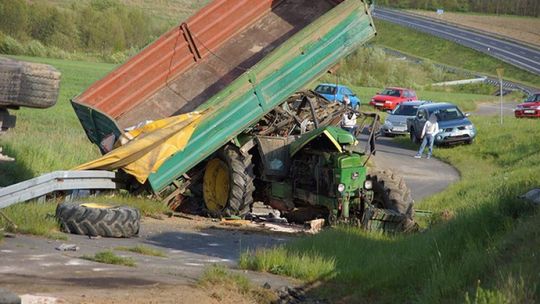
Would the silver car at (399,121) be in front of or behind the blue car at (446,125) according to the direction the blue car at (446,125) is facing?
behind

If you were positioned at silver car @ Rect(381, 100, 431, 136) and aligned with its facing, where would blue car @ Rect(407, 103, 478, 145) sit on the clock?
The blue car is roughly at 10 o'clock from the silver car.

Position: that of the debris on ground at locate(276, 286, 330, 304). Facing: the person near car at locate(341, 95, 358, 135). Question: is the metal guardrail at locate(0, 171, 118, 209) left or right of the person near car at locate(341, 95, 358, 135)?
left

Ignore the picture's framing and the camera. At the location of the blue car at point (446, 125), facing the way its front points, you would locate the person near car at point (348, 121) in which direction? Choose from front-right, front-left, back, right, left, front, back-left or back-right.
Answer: front-right

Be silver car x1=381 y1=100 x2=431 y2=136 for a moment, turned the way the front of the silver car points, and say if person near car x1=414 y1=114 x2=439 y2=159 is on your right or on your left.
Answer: on your left

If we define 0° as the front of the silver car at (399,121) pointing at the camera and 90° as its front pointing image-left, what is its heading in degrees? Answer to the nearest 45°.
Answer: approximately 45°

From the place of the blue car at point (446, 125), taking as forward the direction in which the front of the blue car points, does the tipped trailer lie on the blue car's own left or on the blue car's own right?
on the blue car's own right

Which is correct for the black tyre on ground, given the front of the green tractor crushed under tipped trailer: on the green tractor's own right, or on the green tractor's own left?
on the green tractor's own right

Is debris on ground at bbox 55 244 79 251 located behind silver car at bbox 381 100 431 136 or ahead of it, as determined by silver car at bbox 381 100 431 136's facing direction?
ahead

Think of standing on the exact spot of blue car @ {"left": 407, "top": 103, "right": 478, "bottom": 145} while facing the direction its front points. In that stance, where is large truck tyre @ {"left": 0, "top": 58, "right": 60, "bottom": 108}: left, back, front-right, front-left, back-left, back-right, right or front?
front-right

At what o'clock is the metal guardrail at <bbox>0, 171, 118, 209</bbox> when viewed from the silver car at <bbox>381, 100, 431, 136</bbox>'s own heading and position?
The metal guardrail is roughly at 11 o'clock from the silver car.

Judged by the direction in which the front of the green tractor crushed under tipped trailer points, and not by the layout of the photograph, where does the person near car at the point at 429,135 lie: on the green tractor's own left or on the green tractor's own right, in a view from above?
on the green tractor's own left
